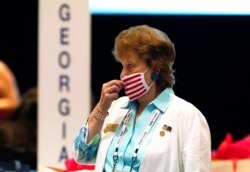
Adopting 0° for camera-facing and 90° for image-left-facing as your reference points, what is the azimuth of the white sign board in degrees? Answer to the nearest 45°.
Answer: approximately 0°

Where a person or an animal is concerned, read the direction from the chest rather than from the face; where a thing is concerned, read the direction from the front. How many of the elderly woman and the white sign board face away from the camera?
0

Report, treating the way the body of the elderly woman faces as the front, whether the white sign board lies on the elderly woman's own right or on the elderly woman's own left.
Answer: on the elderly woman's own right

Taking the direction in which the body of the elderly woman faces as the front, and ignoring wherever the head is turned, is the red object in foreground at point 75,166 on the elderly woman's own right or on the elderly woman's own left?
on the elderly woman's own right

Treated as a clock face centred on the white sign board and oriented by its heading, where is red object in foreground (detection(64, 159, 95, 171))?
The red object in foreground is roughly at 12 o'clock from the white sign board.

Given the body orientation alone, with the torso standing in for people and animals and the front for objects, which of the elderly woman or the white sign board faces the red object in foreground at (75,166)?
the white sign board

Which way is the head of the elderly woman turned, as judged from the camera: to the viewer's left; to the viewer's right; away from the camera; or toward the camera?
to the viewer's left
